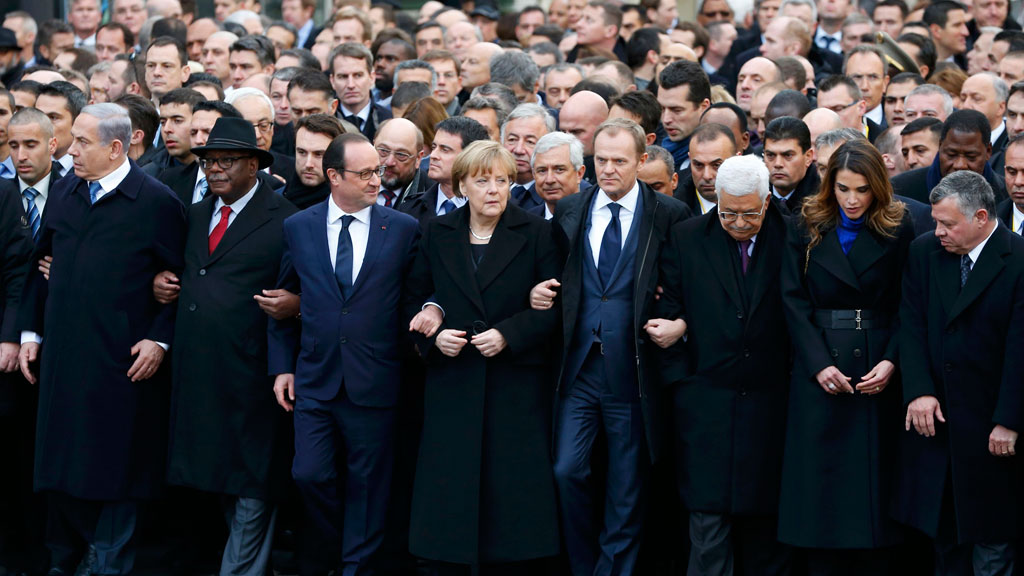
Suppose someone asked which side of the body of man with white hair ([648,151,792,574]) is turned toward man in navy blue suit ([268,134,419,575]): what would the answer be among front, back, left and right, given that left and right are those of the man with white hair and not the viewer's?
right

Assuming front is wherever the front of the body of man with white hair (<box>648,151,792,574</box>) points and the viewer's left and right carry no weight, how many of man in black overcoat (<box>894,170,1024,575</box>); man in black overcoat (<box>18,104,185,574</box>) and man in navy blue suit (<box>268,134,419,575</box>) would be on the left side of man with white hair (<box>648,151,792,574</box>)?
1

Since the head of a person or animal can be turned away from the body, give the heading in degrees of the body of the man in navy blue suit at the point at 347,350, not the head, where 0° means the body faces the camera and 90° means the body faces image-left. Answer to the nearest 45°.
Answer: approximately 0°

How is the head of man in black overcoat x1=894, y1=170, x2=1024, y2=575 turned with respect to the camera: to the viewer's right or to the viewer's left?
to the viewer's left

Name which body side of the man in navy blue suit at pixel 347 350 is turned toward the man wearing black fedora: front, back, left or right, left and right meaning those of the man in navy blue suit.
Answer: right

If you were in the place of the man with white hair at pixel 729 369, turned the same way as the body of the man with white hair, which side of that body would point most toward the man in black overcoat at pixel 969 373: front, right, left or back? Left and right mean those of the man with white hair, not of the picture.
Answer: left

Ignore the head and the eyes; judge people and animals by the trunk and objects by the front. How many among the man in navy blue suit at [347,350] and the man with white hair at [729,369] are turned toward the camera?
2

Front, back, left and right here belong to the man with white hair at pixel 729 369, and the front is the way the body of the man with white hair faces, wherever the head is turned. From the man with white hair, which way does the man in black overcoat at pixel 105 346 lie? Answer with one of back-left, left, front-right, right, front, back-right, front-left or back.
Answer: right

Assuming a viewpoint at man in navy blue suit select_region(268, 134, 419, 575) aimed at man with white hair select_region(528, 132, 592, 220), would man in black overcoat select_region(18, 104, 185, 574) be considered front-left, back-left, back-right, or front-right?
back-left

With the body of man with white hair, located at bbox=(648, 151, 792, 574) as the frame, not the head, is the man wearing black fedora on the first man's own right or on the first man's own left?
on the first man's own right

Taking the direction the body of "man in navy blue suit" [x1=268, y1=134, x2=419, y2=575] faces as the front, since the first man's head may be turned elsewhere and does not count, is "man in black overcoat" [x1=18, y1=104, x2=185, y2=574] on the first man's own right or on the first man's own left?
on the first man's own right

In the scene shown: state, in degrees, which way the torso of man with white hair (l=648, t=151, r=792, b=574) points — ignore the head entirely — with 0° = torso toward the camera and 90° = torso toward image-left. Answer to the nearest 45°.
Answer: approximately 0°
